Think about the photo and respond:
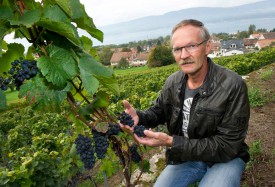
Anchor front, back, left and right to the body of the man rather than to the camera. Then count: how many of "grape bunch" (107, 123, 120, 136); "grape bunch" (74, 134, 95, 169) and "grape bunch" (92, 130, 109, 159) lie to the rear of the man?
0

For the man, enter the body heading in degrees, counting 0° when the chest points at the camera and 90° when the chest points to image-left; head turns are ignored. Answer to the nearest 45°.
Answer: approximately 45°

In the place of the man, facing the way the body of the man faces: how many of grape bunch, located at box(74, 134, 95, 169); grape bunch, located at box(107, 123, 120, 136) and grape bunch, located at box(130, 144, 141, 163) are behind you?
0

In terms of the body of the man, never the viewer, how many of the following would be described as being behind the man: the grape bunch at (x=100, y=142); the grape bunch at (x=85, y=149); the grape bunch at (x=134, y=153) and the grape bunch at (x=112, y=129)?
0

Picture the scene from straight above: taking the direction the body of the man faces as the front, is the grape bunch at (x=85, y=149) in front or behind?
in front

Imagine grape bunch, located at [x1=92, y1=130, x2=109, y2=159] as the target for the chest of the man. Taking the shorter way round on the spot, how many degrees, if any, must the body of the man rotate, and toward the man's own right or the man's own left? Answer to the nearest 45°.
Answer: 0° — they already face it

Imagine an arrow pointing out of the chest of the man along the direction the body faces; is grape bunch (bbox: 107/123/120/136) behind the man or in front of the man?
in front
